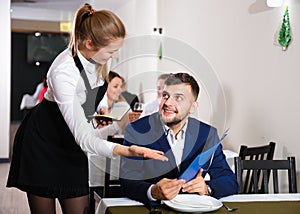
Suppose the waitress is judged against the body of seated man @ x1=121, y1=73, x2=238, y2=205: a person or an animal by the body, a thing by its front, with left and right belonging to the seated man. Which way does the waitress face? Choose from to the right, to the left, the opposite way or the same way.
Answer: to the left

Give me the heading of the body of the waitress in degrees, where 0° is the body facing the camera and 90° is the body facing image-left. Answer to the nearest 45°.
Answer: approximately 270°

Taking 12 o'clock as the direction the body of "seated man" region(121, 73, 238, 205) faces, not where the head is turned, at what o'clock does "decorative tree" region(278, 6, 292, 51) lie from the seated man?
The decorative tree is roughly at 7 o'clock from the seated man.

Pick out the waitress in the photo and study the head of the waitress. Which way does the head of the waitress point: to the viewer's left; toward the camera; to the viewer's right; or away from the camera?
to the viewer's right

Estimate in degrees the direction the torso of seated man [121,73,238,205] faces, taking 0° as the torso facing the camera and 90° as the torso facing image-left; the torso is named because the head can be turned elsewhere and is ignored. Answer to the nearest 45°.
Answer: approximately 0°

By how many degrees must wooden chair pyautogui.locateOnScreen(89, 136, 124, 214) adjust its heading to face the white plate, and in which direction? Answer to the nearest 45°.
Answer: approximately 45° to its left
